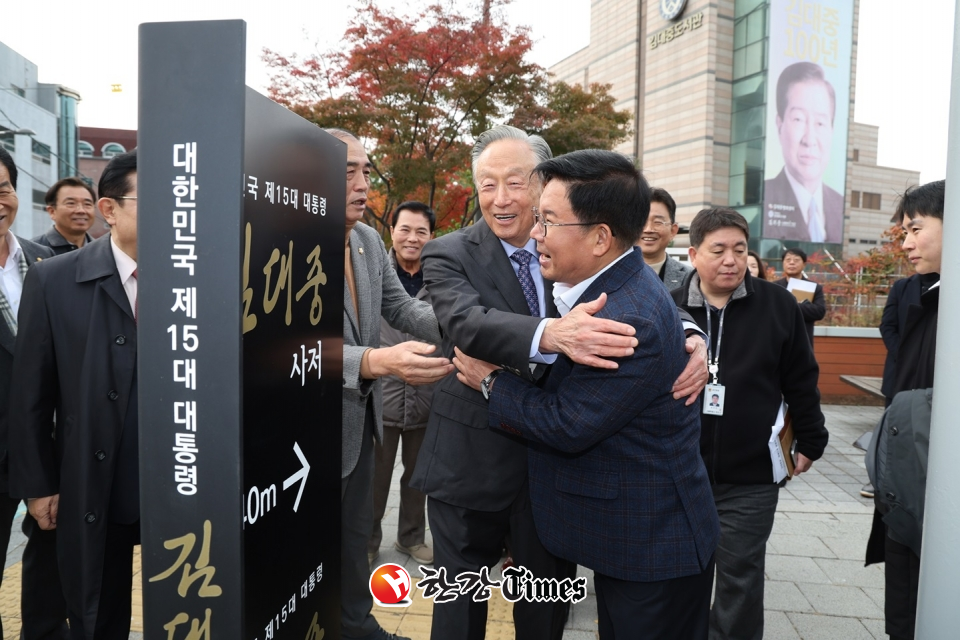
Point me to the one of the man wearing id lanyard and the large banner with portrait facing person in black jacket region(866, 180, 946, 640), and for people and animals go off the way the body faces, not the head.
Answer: the large banner with portrait

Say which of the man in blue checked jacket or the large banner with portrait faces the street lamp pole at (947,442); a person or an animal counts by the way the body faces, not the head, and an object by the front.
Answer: the large banner with portrait

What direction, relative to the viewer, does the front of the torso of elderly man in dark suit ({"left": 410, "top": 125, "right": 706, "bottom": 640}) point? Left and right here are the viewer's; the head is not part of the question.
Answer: facing the viewer and to the right of the viewer

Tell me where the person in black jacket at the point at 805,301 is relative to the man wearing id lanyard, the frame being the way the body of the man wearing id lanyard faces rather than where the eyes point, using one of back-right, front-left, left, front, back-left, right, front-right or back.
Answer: back-right

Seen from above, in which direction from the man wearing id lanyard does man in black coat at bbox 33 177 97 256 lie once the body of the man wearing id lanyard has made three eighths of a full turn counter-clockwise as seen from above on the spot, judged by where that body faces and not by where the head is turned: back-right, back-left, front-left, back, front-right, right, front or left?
back

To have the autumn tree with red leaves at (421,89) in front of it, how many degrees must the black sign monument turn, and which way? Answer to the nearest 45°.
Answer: approximately 135° to its left

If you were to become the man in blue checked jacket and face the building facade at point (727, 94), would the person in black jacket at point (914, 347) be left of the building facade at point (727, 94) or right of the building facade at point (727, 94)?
right

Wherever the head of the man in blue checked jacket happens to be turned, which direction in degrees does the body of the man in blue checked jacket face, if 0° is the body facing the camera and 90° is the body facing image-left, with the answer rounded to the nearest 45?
approximately 90°

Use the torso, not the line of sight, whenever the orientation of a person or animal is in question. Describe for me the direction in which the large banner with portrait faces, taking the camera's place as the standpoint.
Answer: facing the viewer

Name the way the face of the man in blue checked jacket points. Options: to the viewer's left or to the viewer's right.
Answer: to the viewer's left

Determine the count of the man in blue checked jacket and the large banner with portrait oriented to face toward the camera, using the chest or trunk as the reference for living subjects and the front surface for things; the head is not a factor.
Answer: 1

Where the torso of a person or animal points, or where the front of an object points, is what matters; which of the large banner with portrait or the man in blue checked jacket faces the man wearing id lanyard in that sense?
the large banner with portrait

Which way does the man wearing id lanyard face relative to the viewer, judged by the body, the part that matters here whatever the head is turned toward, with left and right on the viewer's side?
facing the viewer and to the left of the viewer
